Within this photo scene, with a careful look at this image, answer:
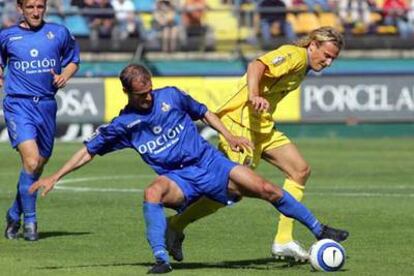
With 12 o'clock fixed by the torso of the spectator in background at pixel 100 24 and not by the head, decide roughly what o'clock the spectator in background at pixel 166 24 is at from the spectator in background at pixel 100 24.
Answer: the spectator in background at pixel 166 24 is roughly at 9 o'clock from the spectator in background at pixel 100 24.

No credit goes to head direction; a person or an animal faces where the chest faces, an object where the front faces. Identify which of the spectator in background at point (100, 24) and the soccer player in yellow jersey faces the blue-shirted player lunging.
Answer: the spectator in background

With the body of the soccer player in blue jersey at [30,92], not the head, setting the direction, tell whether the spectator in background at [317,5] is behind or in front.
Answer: behind

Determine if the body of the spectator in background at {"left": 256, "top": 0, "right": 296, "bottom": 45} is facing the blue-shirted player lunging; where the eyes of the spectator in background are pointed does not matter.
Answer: yes

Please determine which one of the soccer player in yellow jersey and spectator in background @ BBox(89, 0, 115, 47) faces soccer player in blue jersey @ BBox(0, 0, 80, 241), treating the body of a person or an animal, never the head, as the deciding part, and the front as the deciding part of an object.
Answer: the spectator in background

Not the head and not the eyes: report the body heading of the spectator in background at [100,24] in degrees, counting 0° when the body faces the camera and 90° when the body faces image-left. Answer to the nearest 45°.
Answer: approximately 0°
